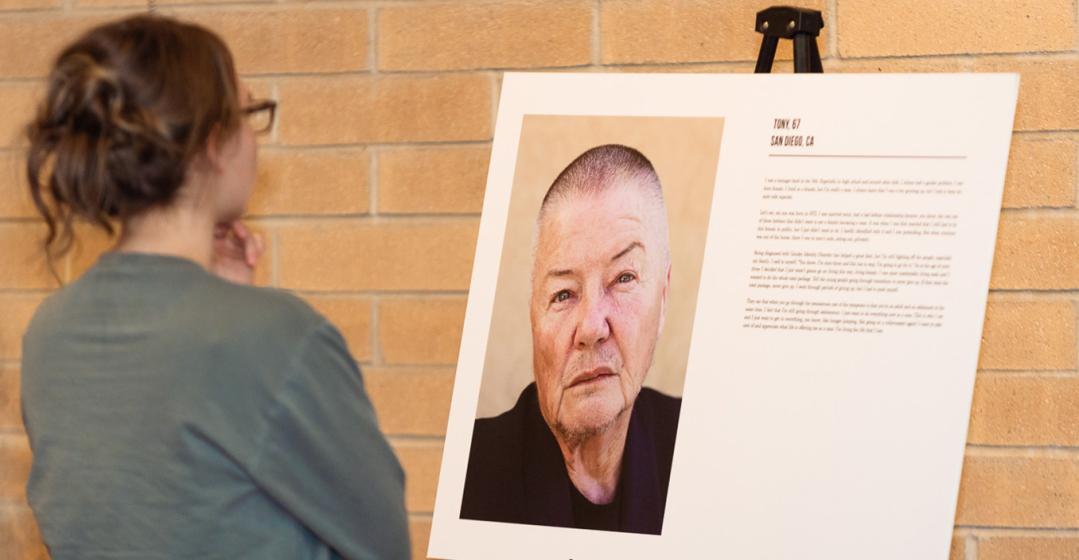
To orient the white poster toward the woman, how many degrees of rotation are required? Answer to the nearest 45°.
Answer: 0° — it already faces them

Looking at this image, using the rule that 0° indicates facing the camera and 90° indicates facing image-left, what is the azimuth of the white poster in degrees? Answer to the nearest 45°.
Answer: approximately 45°

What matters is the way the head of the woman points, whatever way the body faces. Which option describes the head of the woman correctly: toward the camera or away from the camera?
away from the camera

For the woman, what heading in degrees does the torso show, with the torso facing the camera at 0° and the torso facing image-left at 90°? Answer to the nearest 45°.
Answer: approximately 225°
